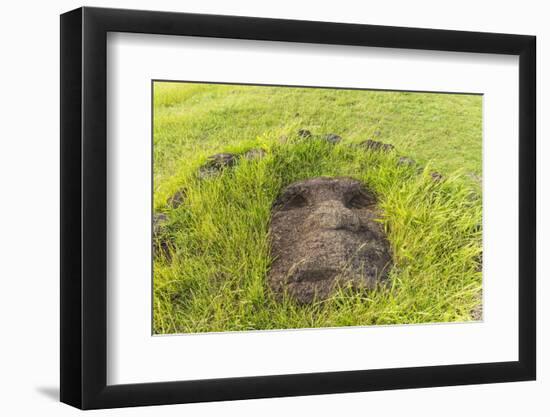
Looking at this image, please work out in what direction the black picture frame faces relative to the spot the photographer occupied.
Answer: facing the viewer and to the right of the viewer
